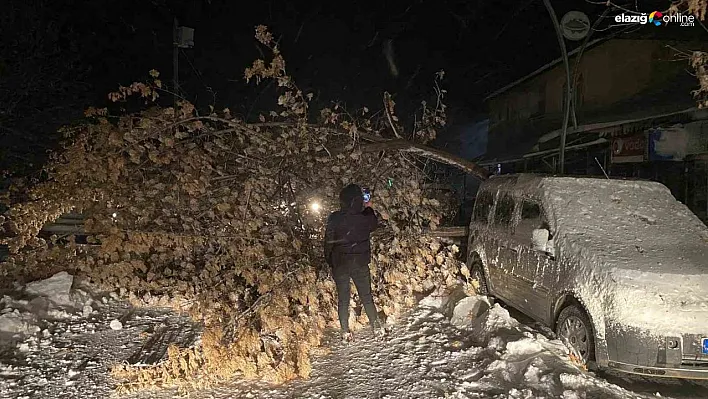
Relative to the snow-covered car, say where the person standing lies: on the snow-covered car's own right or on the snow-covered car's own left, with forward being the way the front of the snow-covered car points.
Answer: on the snow-covered car's own right

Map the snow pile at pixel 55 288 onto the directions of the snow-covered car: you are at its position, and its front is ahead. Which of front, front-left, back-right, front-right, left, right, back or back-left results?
back-right

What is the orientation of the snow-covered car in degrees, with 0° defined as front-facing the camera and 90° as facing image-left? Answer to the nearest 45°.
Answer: approximately 315°

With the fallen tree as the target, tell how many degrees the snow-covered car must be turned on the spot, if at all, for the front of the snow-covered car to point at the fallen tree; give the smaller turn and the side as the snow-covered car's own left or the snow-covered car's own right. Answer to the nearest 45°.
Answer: approximately 135° to the snow-covered car's own right

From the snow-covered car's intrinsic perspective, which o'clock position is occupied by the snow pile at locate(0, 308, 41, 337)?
The snow pile is roughly at 4 o'clock from the snow-covered car.
